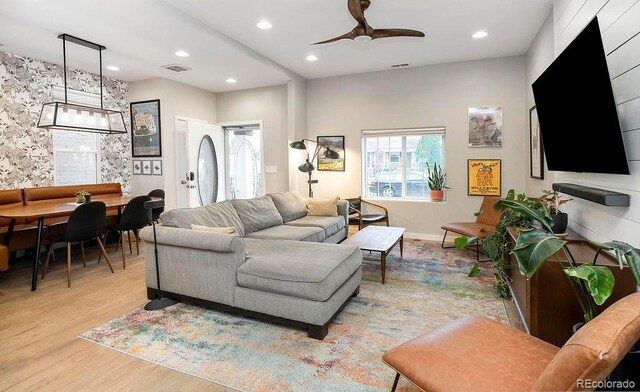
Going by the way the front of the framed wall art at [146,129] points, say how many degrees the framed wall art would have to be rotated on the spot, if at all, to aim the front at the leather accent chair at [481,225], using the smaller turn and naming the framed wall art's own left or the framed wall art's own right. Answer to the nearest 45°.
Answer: approximately 90° to the framed wall art's own left

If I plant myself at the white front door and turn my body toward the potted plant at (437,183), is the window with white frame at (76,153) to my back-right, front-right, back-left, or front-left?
back-right

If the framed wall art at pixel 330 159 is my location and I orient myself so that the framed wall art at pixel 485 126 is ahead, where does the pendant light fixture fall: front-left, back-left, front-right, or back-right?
back-right

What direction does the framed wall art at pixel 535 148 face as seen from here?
to the viewer's left

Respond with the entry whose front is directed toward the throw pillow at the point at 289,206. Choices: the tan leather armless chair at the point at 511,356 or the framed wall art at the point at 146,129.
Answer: the tan leather armless chair

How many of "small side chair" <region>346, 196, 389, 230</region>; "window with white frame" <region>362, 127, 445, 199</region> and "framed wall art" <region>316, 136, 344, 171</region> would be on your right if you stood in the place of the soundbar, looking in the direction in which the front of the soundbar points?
3

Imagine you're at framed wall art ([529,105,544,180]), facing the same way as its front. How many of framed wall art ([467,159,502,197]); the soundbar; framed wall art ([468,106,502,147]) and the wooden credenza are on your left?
2

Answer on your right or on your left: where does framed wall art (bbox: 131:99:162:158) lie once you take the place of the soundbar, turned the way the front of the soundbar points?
on your right
